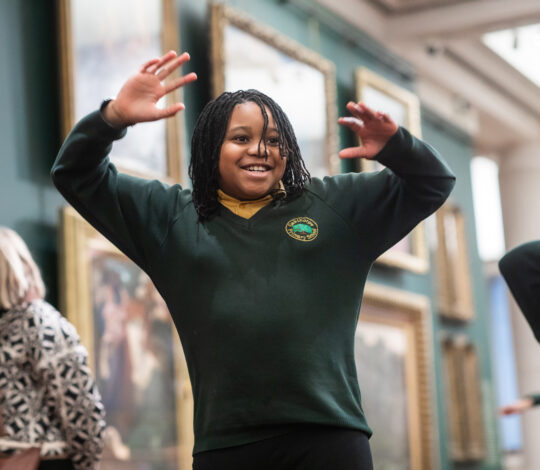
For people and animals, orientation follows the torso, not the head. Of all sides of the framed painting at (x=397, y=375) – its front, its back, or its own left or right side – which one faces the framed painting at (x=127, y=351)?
right

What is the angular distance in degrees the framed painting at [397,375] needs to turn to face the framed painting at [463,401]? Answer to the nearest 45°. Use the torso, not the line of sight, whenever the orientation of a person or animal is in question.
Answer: approximately 135° to its left

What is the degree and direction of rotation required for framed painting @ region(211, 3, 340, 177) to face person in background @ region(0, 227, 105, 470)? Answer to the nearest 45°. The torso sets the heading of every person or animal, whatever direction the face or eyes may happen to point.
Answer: approximately 45° to its right

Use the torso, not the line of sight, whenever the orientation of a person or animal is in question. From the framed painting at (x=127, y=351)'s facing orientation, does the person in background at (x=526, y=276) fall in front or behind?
in front

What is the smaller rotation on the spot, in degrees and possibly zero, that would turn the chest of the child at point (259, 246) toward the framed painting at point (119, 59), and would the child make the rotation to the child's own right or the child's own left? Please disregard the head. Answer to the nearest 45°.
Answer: approximately 180°

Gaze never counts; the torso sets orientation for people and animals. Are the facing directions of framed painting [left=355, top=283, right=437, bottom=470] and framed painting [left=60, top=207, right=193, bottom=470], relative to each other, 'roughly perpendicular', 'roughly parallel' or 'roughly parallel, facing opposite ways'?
roughly parallel

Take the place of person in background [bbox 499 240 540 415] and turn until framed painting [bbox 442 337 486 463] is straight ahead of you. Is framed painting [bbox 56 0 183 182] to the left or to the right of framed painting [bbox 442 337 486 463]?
left

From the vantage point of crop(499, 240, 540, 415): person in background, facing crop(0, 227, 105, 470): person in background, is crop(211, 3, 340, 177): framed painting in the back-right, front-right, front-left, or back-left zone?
front-right

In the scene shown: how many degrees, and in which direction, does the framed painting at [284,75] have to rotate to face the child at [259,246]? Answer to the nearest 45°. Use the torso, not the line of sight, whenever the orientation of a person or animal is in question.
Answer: approximately 45° to its right

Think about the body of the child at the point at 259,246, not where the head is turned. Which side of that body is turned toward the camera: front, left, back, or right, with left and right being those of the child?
front

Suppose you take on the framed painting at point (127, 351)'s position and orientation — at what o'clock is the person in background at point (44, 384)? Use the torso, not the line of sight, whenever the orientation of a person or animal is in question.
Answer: The person in background is roughly at 2 o'clock from the framed painting.

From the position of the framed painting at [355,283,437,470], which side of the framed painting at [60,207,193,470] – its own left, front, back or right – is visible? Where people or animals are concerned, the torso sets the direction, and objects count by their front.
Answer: left

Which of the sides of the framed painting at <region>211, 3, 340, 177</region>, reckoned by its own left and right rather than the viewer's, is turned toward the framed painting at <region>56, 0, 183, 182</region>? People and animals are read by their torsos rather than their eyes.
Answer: right

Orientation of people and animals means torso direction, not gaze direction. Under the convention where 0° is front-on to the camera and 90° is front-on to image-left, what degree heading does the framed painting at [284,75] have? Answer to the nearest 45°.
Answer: approximately 315°
